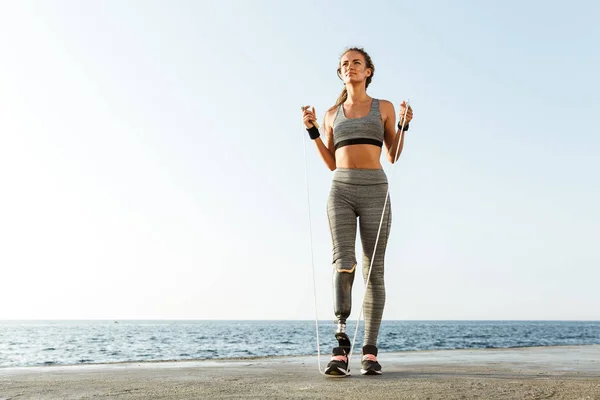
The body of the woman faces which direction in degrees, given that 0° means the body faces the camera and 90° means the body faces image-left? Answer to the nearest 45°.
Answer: approximately 0°
